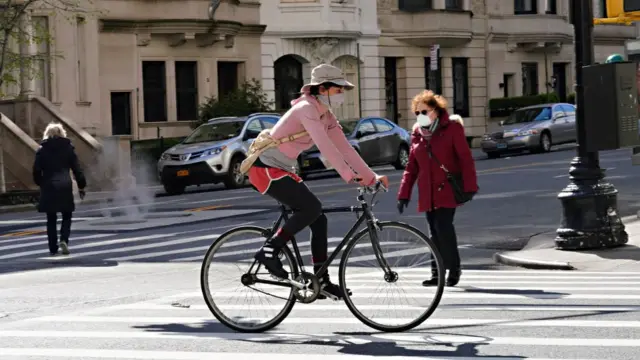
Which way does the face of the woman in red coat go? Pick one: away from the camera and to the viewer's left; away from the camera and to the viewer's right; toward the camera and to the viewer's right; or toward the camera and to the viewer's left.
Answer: toward the camera and to the viewer's left

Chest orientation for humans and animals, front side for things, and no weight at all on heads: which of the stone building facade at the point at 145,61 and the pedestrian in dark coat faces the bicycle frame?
the stone building facade

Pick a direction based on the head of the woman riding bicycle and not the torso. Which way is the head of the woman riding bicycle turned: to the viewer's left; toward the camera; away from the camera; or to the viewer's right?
to the viewer's right

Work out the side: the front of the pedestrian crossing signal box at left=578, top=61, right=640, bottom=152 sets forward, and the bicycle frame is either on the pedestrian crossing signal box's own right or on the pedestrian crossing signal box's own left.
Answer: on the pedestrian crossing signal box's own right

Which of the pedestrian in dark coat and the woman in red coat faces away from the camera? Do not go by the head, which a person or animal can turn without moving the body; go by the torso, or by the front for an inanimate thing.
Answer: the pedestrian in dark coat

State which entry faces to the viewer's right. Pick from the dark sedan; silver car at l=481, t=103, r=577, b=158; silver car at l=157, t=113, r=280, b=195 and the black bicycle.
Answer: the black bicycle

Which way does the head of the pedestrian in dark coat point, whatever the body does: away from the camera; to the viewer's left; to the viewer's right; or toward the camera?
away from the camera

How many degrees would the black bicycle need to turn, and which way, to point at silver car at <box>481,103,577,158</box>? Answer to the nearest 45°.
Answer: approximately 90° to its left

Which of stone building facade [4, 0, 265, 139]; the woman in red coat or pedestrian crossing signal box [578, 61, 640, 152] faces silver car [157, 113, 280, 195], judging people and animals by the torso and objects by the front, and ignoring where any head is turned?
the stone building facade

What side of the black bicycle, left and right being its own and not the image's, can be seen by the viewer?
right

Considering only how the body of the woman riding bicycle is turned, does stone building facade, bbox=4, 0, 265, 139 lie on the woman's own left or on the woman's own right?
on the woman's own left

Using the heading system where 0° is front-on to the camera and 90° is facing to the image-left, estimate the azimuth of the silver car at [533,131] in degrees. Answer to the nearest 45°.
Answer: approximately 45°

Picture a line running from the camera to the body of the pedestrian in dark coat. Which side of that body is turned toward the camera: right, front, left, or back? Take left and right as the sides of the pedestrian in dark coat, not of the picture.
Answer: back

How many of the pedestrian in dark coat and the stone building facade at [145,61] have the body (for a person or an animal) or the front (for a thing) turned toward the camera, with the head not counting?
1

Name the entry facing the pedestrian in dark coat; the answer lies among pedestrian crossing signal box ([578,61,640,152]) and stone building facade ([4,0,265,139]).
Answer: the stone building facade

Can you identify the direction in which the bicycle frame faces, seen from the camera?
facing to the right of the viewer
